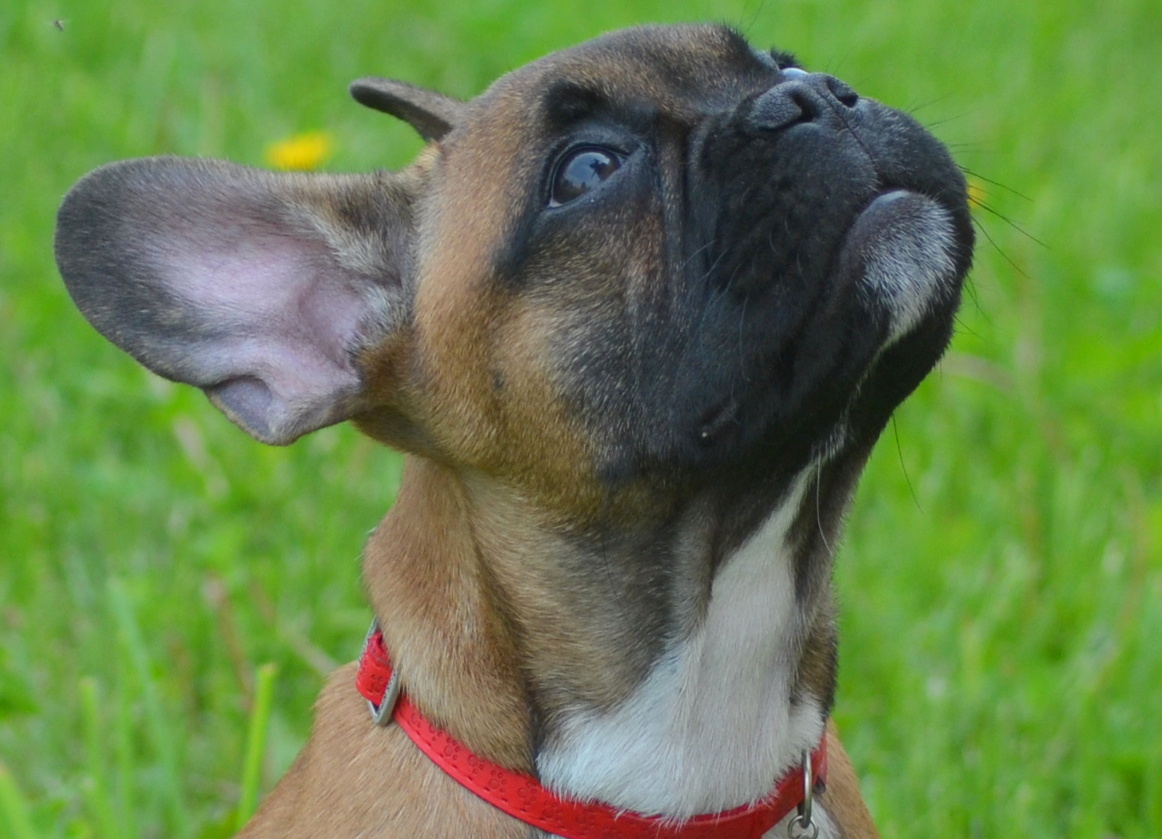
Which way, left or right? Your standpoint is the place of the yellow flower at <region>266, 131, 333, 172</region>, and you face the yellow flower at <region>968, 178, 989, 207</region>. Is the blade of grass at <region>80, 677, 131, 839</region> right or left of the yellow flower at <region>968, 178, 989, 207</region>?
right

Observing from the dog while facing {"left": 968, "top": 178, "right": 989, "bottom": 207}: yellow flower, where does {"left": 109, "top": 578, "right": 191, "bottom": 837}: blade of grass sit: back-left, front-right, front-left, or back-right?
front-left

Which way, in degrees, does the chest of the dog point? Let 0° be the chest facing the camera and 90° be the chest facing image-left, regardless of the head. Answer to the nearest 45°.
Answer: approximately 315°

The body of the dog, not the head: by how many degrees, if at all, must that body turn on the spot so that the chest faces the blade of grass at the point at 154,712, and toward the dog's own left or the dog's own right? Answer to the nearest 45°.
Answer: approximately 135° to the dog's own right

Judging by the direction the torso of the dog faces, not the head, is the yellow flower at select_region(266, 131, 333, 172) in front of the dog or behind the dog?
behind

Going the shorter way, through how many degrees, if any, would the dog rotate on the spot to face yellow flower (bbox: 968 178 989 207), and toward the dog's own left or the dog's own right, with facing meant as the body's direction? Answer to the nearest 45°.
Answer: approximately 90° to the dog's own left

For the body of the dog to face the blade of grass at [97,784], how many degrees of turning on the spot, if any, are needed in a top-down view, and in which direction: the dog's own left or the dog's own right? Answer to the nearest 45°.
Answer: approximately 135° to the dog's own right
